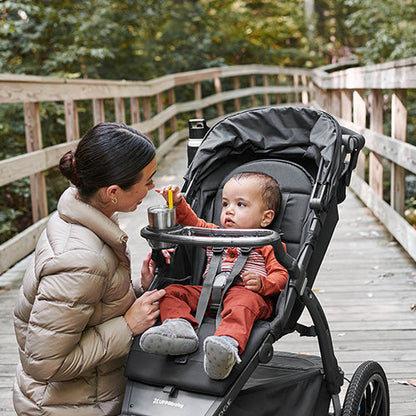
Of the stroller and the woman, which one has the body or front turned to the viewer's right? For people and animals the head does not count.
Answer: the woman

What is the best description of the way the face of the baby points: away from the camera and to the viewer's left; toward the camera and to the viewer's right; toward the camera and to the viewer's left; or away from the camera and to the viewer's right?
toward the camera and to the viewer's left

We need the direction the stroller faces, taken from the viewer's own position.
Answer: facing the viewer and to the left of the viewer

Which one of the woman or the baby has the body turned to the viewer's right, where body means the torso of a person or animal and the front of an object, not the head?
the woman

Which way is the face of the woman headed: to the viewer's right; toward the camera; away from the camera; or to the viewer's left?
to the viewer's right

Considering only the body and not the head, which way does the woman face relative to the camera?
to the viewer's right

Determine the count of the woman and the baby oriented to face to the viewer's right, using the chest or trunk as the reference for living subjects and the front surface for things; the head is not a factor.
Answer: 1
